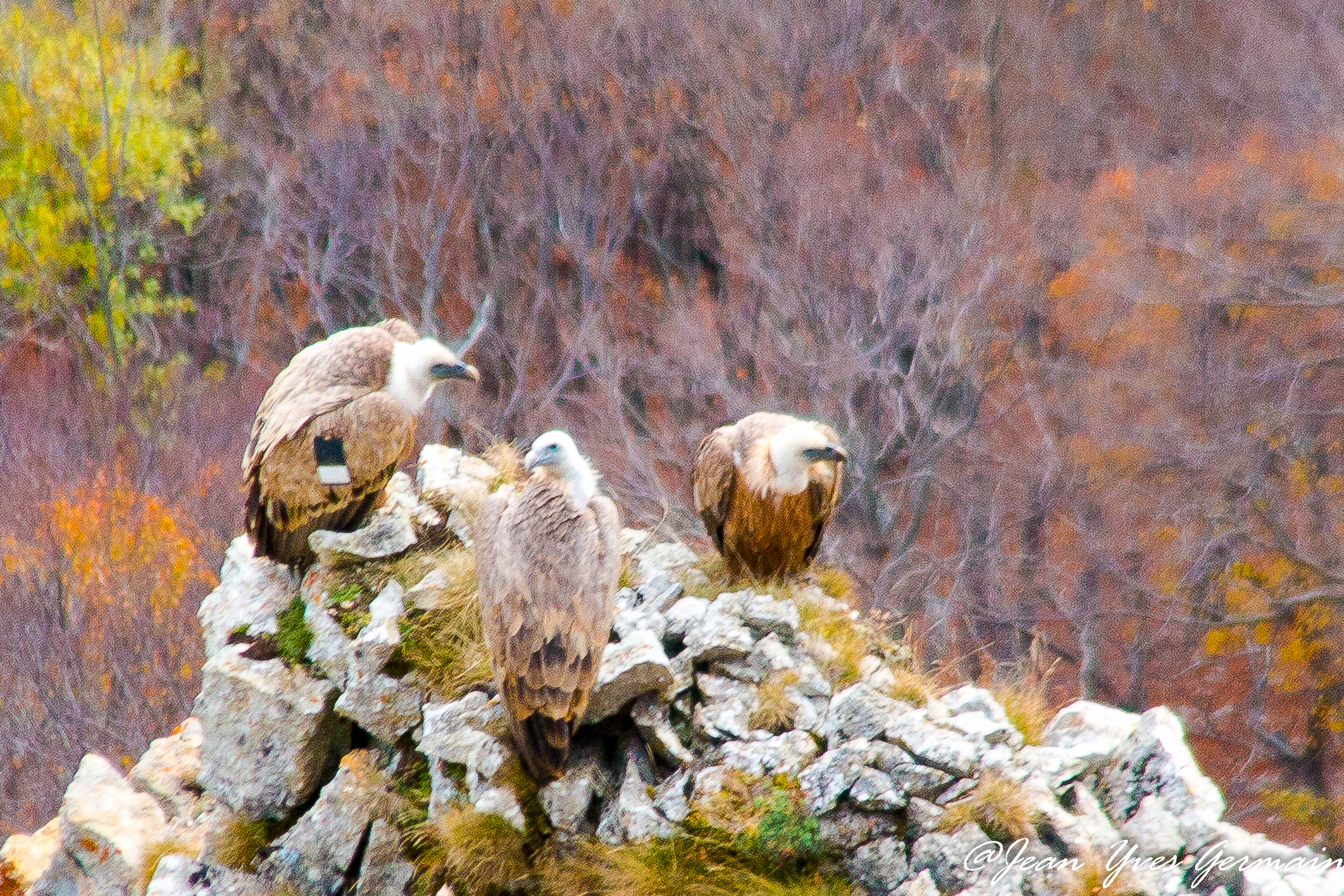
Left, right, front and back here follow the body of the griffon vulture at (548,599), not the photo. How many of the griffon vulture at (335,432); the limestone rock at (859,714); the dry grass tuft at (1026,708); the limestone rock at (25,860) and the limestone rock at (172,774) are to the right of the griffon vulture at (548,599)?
2

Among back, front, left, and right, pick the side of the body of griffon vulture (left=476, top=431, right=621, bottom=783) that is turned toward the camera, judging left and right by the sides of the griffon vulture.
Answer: back

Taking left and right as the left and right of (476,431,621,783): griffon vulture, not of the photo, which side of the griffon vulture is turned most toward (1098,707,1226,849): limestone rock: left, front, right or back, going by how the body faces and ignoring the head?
right

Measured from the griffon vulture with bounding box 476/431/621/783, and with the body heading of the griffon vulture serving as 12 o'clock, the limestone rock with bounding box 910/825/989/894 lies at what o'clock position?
The limestone rock is roughly at 4 o'clock from the griffon vulture.
